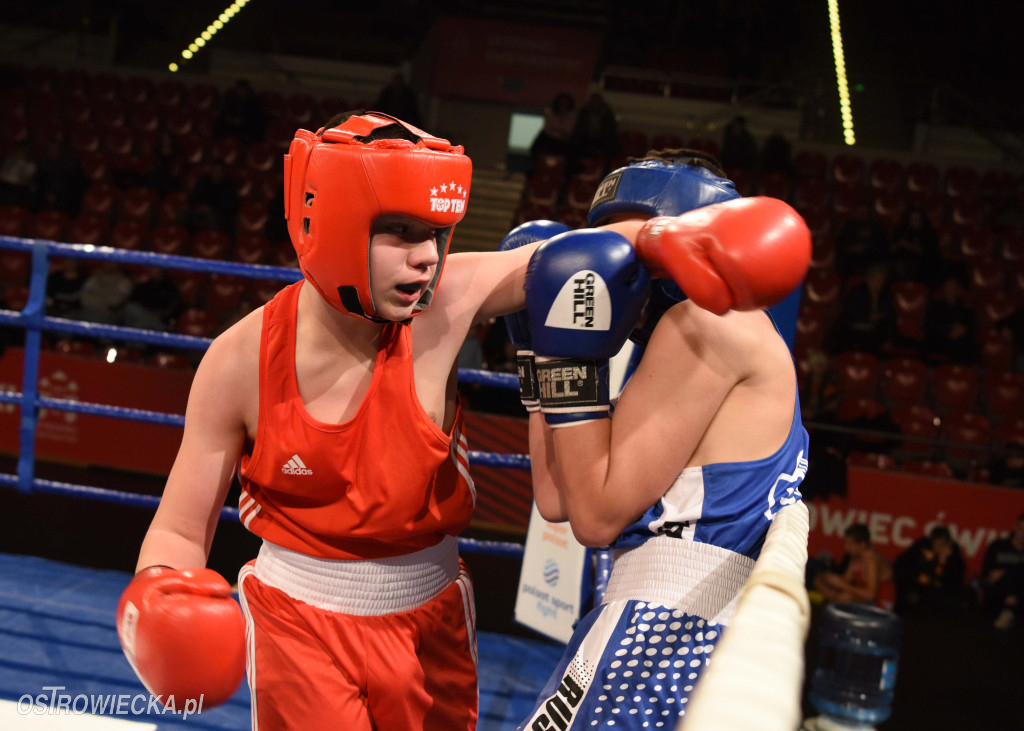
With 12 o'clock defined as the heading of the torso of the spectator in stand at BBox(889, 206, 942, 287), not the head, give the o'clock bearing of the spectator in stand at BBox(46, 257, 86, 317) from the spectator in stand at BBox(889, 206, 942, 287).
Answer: the spectator in stand at BBox(46, 257, 86, 317) is roughly at 2 o'clock from the spectator in stand at BBox(889, 206, 942, 287).

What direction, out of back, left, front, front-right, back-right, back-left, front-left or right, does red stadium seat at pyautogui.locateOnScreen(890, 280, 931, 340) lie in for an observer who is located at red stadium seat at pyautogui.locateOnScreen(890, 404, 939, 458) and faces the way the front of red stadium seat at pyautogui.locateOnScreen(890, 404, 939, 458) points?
back-right

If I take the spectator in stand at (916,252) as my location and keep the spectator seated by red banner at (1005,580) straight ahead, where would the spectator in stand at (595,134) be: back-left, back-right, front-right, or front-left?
back-right

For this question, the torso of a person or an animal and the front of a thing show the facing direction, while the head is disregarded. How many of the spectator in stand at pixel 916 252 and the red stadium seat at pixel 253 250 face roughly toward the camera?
2

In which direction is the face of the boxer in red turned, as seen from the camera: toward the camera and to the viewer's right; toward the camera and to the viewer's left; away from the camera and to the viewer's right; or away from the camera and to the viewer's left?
toward the camera and to the viewer's right

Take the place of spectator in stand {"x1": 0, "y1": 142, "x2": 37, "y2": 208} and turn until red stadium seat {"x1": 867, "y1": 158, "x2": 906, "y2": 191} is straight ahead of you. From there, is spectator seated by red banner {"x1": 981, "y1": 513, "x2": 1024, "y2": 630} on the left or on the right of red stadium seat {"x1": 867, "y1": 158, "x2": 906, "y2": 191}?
right

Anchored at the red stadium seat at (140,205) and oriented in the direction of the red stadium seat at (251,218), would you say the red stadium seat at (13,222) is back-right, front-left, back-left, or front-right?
back-right

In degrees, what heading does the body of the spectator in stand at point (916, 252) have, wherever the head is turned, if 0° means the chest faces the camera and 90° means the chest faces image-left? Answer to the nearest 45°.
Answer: approximately 0°

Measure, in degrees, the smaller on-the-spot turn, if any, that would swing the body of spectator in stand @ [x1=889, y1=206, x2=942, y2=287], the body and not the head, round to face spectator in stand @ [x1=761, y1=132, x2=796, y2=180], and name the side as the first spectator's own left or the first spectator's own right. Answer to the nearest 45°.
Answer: approximately 135° to the first spectator's own right

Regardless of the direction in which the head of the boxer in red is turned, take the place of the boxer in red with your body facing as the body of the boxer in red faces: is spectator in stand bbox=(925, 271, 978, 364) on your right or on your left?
on your left

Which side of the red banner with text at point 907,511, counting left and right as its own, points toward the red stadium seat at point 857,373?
back

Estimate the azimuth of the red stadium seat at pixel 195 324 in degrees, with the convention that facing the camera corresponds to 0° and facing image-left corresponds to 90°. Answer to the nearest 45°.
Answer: approximately 0°
